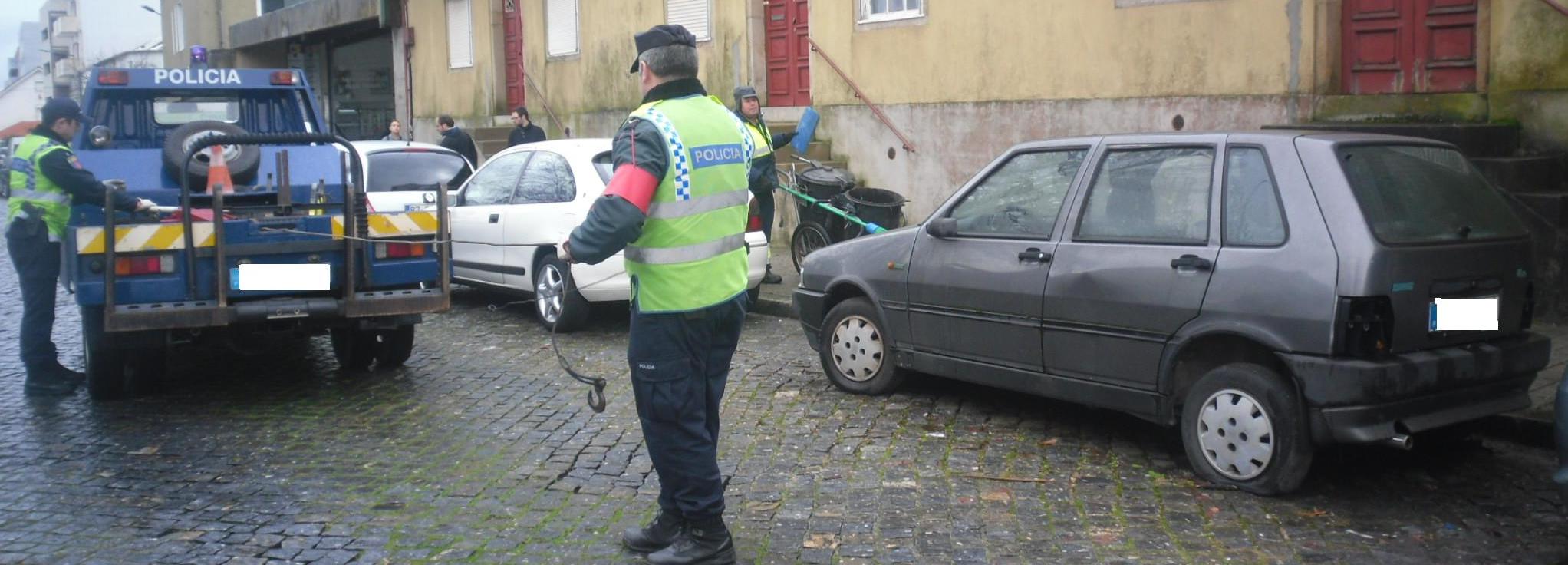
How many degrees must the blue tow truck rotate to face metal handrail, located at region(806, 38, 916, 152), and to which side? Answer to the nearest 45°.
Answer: approximately 45° to its right

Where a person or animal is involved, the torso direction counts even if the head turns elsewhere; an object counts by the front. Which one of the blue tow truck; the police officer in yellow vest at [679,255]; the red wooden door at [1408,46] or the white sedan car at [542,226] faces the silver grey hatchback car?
the red wooden door

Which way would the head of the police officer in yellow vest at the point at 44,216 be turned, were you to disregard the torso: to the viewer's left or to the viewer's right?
to the viewer's right

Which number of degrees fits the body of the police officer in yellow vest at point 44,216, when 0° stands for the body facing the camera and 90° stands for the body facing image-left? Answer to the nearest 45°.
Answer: approximately 270°

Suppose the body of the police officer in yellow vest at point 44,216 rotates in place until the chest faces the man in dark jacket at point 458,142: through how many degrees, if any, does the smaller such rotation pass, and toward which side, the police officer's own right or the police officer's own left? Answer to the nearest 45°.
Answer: approximately 45° to the police officer's own left

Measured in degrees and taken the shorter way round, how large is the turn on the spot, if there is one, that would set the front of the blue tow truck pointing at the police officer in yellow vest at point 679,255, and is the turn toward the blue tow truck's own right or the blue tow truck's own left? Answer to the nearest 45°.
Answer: approximately 180°

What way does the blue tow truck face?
away from the camera

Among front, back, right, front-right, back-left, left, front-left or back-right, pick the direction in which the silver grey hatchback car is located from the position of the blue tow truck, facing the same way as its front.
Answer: back-right

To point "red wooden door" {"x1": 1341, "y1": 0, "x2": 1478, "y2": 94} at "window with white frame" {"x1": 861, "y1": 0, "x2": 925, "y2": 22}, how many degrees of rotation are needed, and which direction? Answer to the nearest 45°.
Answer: approximately 135° to its right

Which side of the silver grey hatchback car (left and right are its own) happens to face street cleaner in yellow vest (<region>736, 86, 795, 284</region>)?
front

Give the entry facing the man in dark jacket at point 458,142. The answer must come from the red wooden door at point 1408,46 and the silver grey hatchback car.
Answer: the silver grey hatchback car

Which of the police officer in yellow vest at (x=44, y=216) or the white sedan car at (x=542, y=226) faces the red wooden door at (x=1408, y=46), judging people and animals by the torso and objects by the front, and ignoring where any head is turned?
the police officer in yellow vest

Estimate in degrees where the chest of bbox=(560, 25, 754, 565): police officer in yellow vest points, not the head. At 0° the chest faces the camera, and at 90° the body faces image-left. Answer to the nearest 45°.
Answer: approximately 135°

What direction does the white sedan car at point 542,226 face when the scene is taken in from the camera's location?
facing away from the viewer and to the left of the viewer
